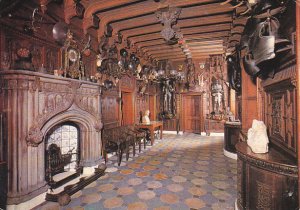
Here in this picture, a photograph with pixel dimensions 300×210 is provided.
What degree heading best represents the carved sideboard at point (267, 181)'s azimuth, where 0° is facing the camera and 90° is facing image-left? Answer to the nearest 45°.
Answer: approximately 45°

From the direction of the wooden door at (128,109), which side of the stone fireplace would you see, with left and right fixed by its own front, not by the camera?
left

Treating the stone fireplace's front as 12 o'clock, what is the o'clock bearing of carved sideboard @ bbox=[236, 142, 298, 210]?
The carved sideboard is roughly at 12 o'clock from the stone fireplace.

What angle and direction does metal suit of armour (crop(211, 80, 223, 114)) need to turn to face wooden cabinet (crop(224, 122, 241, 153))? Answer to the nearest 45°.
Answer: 0° — it already faces it

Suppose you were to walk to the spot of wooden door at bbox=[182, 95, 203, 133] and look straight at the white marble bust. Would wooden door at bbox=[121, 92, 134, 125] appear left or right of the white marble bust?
right

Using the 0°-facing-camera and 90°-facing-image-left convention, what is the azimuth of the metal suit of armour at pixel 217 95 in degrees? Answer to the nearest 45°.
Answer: approximately 0°

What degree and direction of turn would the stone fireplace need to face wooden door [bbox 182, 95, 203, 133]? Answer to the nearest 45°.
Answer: approximately 90° to its left

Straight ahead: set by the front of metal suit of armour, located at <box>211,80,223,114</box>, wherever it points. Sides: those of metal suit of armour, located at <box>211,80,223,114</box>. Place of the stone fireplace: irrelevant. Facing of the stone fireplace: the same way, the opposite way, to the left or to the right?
to the left

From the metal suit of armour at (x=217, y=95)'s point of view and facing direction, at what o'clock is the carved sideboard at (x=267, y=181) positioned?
The carved sideboard is roughly at 12 o'clock from the metal suit of armour.

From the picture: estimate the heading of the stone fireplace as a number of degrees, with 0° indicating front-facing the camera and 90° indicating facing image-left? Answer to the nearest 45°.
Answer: approximately 315°

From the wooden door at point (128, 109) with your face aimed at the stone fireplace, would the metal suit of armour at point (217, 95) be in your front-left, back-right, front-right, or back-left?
back-left
